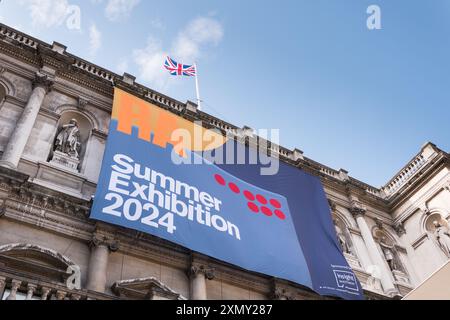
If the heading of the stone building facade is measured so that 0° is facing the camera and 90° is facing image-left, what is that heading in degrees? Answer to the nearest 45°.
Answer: approximately 315°
